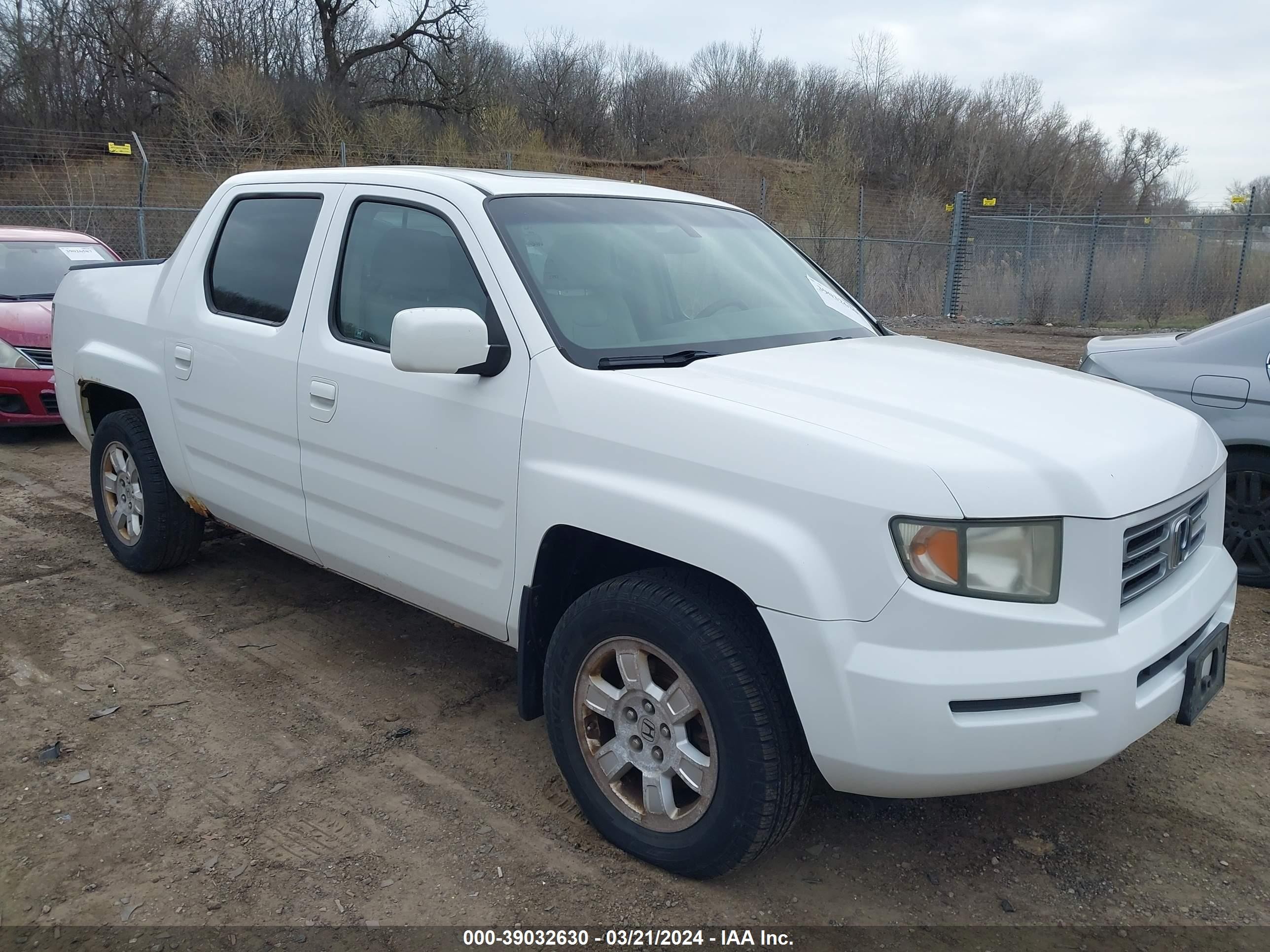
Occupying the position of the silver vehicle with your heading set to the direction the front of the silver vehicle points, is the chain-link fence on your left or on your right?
on your left

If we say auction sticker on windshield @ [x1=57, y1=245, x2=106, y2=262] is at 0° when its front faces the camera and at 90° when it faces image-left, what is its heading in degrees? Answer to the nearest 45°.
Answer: approximately 315°

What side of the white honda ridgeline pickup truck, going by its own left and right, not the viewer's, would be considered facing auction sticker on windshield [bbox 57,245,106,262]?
back

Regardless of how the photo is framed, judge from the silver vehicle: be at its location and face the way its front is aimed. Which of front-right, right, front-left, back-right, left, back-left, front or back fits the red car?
back

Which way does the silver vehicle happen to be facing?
to the viewer's right
